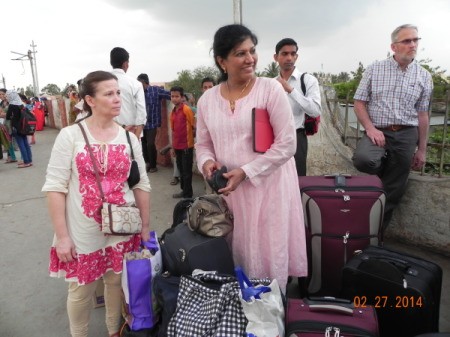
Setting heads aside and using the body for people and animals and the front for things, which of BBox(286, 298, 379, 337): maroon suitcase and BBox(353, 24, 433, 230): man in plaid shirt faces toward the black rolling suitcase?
the man in plaid shirt

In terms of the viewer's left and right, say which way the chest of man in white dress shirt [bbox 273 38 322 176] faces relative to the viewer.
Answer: facing the viewer and to the left of the viewer

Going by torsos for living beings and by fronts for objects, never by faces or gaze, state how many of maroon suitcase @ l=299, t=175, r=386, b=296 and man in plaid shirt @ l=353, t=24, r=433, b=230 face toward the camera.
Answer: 2

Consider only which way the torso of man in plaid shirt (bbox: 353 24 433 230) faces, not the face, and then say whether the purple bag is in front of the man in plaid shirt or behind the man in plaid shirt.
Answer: in front

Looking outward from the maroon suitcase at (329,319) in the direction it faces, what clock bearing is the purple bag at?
The purple bag is roughly at 3 o'clock from the maroon suitcase.

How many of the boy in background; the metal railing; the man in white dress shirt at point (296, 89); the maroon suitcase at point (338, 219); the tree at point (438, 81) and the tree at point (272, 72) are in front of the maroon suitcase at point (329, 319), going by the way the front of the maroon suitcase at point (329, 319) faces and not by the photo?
0

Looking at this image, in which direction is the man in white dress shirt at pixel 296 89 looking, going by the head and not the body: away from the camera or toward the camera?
toward the camera

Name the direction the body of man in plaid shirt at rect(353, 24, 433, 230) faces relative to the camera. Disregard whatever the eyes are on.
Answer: toward the camera

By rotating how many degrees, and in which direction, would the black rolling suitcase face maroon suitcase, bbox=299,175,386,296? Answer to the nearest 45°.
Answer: approximately 90° to its right

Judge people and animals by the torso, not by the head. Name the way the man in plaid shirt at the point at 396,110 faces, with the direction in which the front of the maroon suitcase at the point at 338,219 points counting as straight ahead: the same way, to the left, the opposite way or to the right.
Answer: the same way

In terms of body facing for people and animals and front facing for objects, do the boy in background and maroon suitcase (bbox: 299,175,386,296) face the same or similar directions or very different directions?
same or similar directions

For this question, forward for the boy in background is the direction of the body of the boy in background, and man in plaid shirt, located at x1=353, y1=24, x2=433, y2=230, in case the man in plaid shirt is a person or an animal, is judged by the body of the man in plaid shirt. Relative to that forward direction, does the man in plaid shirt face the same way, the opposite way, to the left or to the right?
the same way

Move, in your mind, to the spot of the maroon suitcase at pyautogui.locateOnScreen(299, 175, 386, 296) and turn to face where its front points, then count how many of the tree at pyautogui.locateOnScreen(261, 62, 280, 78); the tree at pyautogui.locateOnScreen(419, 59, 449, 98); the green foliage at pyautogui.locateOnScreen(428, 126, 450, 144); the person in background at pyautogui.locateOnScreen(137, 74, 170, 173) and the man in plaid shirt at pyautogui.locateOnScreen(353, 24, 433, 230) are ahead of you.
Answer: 0

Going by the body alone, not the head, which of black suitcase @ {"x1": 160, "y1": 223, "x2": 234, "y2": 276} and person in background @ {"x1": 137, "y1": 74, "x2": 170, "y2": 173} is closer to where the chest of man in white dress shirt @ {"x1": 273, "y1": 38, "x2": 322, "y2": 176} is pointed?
the black suitcase

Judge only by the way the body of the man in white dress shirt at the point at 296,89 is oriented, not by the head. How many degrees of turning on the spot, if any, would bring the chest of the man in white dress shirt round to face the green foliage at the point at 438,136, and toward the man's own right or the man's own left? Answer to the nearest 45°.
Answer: approximately 135° to the man's own left

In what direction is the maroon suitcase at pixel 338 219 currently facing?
toward the camera

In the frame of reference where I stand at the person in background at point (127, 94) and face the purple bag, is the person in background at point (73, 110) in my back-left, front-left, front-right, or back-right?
back-right
